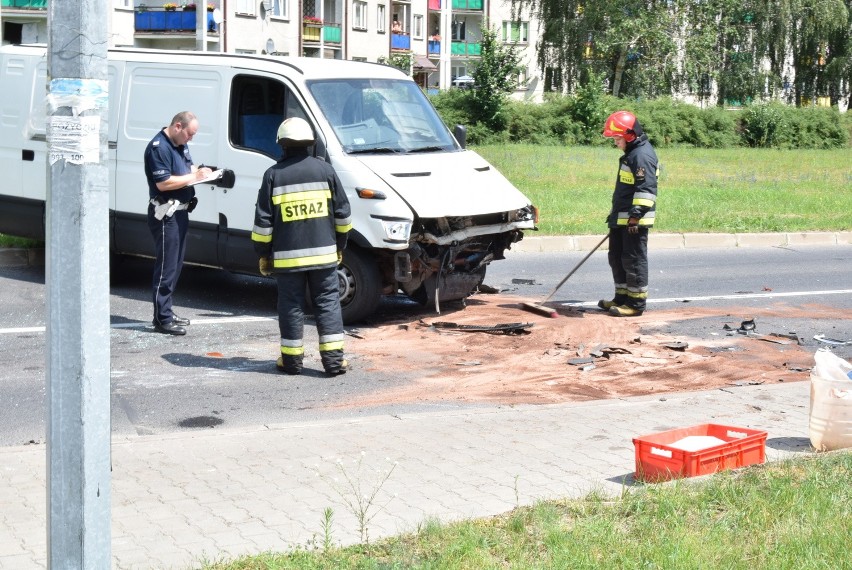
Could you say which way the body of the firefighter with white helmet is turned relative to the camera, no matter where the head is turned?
away from the camera

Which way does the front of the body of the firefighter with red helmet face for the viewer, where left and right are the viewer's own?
facing to the left of the viewer

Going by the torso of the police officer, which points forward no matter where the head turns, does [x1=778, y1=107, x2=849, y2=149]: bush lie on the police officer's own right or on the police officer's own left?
on the police officer's own left

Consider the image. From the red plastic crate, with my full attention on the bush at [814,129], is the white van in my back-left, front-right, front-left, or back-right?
front-left

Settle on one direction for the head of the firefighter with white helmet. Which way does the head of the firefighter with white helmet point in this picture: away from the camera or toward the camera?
away from the camera

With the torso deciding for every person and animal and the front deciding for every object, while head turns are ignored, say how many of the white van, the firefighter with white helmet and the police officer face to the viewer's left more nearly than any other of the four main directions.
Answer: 0

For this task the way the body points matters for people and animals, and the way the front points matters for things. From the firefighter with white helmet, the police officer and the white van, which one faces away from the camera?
the firefighter with white helmet

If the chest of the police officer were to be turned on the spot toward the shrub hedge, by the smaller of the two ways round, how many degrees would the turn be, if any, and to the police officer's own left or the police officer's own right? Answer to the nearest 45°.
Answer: approximately 45° to the police officer's own left

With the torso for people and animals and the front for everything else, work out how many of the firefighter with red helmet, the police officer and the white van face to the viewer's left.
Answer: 1

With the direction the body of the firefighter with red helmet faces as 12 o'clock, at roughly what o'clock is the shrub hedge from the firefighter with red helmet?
The shrub hedge is roughly at 3 o'clock from the firefighter with red helmet.

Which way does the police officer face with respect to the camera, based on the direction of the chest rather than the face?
to the viewer's right

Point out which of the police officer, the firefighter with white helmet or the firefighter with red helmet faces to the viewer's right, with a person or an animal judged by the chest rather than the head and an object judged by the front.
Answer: the police officer

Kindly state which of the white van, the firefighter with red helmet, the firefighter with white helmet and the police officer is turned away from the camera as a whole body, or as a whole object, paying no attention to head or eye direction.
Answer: the firefighter with white helmet

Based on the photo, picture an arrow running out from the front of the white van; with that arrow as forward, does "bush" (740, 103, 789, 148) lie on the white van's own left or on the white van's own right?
on the white van's own left

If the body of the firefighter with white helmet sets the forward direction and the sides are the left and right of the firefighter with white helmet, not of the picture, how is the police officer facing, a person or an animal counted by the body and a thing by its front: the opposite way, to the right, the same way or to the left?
to the right

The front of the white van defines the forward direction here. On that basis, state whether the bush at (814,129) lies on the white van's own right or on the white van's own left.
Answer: on the white van's own left

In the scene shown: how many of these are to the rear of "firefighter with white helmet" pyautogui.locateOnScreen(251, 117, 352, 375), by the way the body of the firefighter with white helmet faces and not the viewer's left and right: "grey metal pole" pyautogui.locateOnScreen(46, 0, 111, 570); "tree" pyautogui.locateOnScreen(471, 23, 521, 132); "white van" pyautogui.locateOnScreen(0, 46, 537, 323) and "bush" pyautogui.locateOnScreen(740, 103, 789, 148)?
1

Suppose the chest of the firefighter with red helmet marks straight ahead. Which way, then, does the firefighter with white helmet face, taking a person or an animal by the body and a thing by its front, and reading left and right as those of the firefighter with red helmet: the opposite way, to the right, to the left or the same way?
to the right
